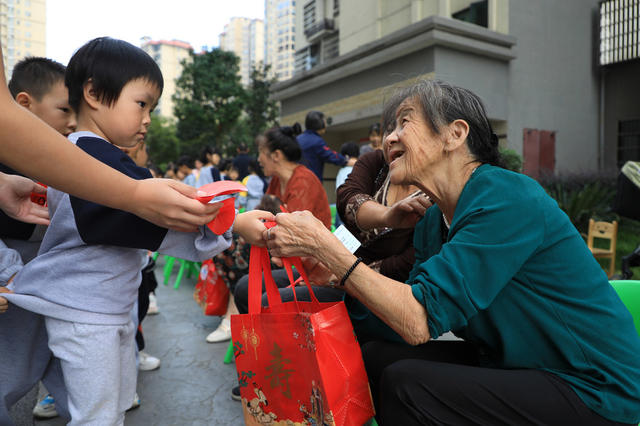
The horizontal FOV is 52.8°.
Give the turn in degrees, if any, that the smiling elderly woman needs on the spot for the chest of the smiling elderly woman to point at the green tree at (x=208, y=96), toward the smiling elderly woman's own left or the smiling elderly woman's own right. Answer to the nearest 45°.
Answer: approximately 45° to the smiling elderly woman's own right

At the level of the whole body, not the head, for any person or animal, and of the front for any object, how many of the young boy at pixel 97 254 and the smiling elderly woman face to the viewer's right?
1

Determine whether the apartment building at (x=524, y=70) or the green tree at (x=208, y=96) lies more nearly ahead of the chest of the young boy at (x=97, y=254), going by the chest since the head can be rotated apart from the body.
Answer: the apartment building

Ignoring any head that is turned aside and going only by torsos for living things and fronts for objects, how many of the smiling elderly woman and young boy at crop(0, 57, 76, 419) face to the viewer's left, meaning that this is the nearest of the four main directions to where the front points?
1

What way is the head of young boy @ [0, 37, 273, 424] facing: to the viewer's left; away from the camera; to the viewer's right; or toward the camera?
to the viewer's right

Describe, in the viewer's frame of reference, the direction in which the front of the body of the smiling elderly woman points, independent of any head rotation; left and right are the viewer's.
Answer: facing to the left of the viewer

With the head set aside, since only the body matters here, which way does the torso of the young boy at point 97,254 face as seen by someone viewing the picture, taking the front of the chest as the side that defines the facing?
to the viewer's right

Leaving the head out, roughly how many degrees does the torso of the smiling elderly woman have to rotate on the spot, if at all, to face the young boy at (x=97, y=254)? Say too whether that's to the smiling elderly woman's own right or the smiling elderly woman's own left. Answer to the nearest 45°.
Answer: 0° — they already face them
